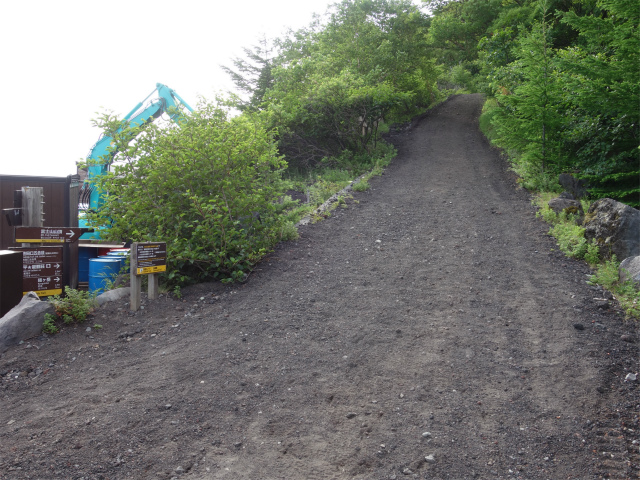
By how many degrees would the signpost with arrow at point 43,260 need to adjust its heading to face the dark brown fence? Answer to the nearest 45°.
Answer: approximately 180°

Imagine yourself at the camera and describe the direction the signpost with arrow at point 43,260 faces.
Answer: facing the viewer

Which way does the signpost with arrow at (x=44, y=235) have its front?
toward the camera

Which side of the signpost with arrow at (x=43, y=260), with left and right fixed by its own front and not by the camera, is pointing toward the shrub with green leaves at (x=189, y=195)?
left

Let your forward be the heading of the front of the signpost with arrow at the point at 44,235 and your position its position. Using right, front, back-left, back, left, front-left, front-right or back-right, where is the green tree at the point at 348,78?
back-left

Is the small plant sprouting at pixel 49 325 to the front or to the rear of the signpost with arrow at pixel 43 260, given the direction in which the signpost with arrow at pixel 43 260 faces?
to the front

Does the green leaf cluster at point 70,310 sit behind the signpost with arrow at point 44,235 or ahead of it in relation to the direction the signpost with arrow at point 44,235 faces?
ahead

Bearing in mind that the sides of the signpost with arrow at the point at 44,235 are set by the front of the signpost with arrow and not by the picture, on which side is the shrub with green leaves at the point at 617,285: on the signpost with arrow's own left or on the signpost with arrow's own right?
on the signpost with arrow's own left

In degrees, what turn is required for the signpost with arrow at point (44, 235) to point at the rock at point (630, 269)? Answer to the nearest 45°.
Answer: approximately 45° to its left

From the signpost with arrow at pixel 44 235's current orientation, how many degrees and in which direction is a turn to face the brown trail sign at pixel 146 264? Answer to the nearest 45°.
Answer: approximately 45° to its left

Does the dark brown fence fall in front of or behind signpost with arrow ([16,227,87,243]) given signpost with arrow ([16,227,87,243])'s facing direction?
behind
